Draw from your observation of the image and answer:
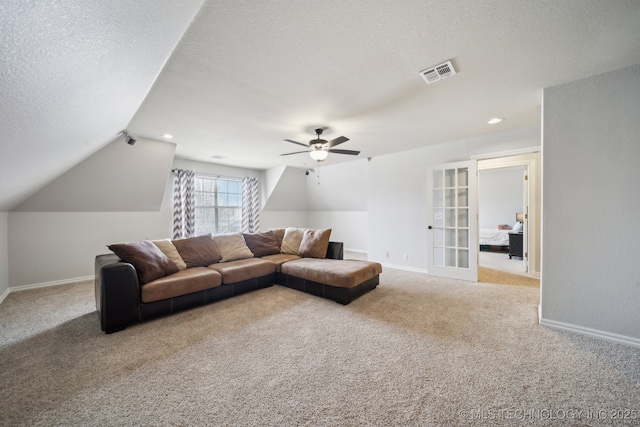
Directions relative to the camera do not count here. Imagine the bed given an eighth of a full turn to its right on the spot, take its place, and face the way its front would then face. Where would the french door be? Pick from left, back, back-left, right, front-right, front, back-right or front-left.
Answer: back-left

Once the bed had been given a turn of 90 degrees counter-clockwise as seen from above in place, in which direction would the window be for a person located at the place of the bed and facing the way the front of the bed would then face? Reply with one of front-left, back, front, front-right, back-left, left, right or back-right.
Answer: front-right

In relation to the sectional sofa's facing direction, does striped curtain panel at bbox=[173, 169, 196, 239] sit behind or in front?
behind

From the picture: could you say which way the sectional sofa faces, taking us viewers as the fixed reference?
facing the viewer and to the right of the viewer

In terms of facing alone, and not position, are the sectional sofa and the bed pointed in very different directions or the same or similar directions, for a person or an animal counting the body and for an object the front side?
very different directions

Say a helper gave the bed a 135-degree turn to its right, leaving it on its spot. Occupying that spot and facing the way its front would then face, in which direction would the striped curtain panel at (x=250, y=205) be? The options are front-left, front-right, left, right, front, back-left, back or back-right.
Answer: back

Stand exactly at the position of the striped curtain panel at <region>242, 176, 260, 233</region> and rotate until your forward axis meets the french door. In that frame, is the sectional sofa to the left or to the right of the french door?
right

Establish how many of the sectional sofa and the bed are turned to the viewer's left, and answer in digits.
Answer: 1

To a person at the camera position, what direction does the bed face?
facing to the left of the viewer

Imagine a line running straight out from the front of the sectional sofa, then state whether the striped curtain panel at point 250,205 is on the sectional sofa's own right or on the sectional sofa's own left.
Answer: on the sectional sofa's own left

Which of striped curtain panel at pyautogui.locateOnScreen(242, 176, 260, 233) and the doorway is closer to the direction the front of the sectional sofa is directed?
the doorway
